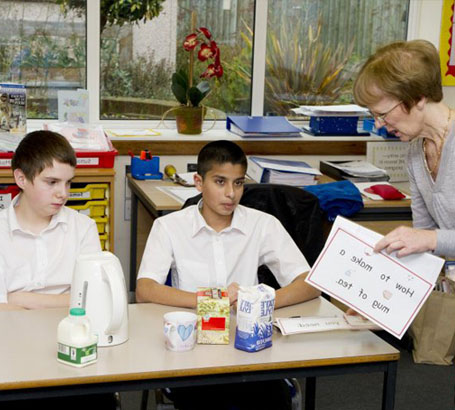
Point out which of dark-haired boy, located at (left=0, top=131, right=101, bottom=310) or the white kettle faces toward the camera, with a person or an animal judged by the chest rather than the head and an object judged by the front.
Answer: the dark-haired boy

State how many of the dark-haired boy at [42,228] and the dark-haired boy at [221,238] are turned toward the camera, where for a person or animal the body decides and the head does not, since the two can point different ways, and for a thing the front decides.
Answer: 2

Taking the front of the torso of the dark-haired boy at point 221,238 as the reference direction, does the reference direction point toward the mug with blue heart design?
yes

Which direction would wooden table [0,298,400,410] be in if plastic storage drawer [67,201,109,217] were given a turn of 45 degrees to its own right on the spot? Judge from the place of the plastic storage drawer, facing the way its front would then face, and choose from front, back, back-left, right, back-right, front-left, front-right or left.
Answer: front-left

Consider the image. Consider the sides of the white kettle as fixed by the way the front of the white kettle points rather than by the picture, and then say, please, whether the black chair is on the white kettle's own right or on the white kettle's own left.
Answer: on the white kettle's own right

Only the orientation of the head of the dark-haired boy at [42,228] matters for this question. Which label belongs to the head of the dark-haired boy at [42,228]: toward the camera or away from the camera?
toward the camera

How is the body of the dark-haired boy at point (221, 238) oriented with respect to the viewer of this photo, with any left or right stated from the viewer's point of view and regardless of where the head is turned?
facing the viewer

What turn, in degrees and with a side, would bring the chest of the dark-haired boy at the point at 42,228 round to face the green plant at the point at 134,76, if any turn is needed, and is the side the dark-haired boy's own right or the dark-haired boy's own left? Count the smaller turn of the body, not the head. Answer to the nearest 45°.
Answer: approximately 180°

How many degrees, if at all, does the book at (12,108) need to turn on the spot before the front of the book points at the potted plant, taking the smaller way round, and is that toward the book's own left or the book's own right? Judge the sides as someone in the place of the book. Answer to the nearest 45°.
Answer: approximately 90° to the book's own left

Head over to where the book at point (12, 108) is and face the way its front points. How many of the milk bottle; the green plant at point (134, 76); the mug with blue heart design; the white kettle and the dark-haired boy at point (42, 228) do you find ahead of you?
4

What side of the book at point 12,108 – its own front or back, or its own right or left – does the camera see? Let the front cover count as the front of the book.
front

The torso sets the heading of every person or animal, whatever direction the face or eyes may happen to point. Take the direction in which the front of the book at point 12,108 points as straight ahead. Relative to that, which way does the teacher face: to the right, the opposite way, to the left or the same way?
to the right

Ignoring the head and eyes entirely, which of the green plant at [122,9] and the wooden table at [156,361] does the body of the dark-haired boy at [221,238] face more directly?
the wooden table

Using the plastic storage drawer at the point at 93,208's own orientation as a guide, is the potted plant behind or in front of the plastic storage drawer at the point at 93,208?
behind

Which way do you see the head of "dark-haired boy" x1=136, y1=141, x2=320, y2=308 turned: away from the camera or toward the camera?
toward the camera

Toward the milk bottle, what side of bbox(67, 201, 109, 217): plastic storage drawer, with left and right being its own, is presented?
front

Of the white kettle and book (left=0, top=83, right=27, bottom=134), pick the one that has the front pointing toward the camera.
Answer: the book

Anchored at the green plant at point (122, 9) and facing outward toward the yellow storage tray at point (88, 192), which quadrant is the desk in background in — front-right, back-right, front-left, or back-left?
front-left

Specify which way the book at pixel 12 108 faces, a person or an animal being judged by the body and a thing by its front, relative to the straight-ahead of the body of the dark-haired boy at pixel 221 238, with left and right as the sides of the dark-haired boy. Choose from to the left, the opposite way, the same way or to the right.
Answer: the same way
